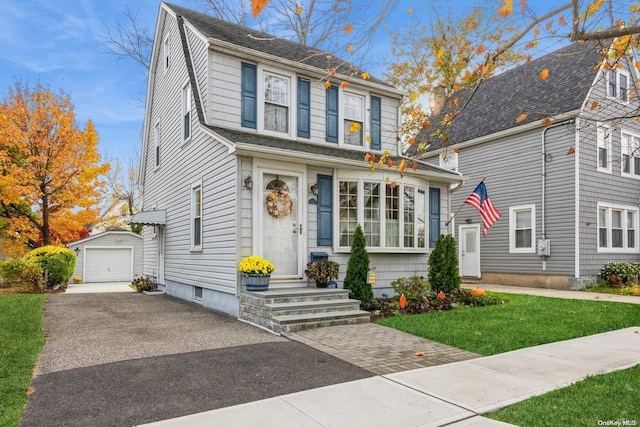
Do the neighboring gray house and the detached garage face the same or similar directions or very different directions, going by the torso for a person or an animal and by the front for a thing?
same or similar directions

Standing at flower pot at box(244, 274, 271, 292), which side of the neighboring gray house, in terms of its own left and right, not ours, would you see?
right

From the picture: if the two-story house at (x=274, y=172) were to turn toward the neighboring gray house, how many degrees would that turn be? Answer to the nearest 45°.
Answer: approximately 90° to its left

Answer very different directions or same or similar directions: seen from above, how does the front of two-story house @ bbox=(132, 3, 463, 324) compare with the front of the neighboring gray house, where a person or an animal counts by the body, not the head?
same or similar directions

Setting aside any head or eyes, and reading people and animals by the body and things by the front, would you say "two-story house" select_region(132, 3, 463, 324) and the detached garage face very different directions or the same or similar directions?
same or similar directions

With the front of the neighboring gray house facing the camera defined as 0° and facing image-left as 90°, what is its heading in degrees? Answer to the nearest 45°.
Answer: approximately 315°

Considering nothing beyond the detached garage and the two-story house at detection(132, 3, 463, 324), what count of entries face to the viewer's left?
0

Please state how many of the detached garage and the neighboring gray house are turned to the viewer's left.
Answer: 0

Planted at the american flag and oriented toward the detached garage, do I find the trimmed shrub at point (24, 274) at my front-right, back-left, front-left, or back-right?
front-left

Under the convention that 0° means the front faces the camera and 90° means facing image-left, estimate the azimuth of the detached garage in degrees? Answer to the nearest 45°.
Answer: approximately 0°

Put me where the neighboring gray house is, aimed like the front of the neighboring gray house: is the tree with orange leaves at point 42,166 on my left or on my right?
on my right

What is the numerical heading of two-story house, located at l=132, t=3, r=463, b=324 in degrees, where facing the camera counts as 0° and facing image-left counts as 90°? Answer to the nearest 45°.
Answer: approximately 315°
